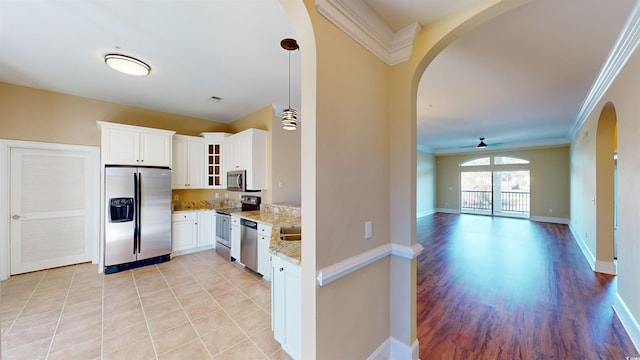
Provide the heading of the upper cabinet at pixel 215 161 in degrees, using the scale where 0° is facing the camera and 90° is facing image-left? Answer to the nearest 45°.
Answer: approximately 0°

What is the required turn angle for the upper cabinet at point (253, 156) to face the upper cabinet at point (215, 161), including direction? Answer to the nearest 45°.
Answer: approximately 90° to its right

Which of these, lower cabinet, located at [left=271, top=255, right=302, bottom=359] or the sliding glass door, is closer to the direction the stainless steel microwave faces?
the lower cabinet

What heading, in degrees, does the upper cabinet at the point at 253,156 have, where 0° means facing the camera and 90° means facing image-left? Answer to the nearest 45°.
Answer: approximately 45°

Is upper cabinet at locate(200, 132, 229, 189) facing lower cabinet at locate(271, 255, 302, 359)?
yes

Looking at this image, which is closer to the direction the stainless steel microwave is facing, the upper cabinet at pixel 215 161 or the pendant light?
the pendant light
